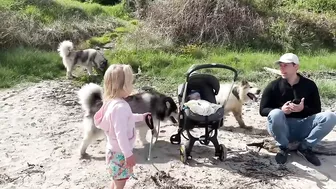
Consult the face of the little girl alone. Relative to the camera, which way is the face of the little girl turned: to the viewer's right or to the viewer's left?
to the viewer's right

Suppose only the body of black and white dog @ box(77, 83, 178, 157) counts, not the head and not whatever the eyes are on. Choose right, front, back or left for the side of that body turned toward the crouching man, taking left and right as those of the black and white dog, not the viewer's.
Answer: front

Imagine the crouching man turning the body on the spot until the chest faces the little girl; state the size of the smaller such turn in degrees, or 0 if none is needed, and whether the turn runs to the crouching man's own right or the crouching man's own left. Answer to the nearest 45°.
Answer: approximately 45° to the crouching man's own right

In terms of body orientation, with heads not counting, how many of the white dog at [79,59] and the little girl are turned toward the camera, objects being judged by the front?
0

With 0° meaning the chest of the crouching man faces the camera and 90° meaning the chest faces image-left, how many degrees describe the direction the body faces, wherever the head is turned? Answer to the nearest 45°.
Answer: approximately 0°

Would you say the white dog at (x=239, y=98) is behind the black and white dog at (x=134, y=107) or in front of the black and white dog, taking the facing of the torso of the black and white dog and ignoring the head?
in front

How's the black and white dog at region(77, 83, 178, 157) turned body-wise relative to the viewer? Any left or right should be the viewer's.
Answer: facing to the right of the viewer
